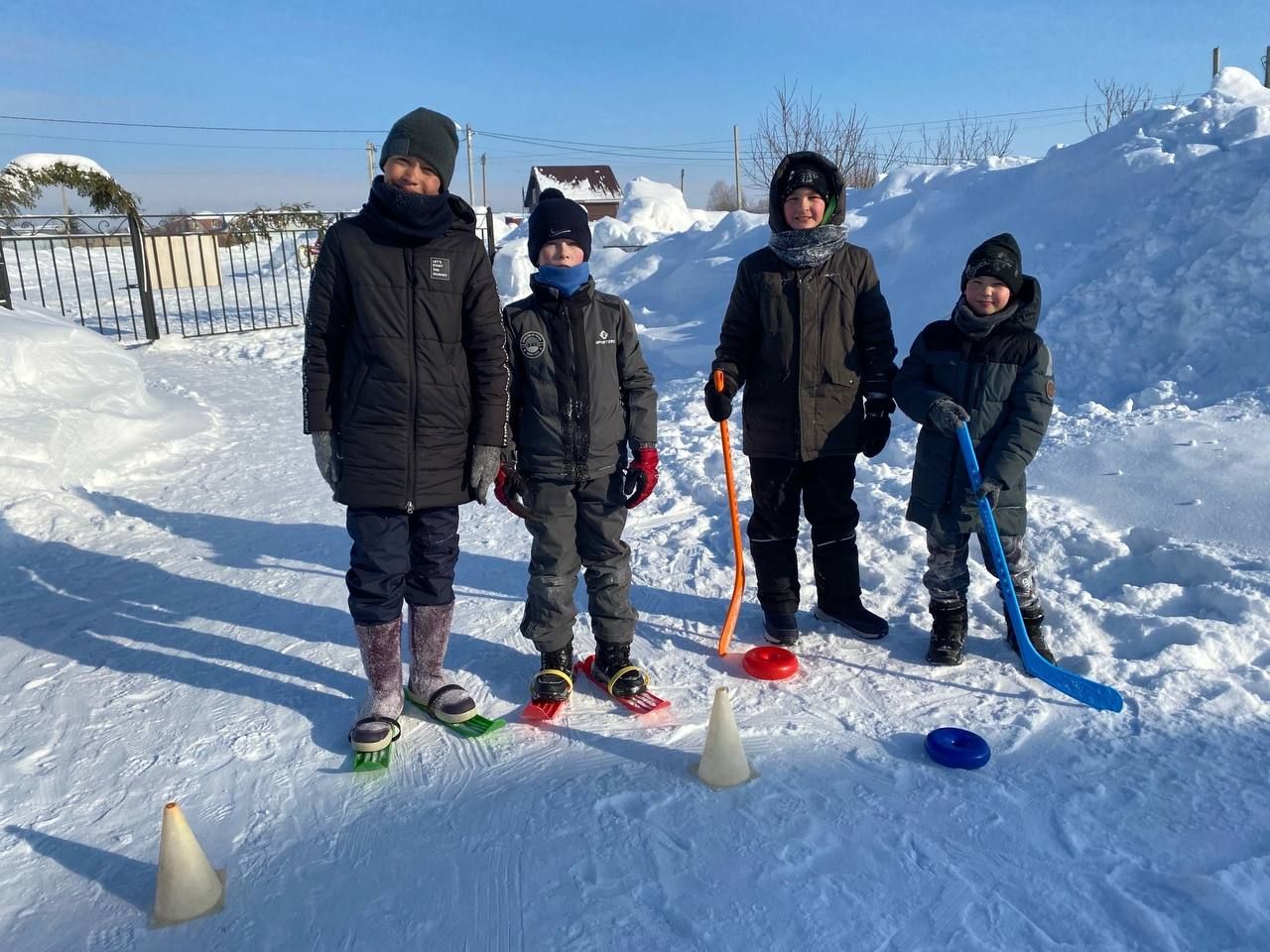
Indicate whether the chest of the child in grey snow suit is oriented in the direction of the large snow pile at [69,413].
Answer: no

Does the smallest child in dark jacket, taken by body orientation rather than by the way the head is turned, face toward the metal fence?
no

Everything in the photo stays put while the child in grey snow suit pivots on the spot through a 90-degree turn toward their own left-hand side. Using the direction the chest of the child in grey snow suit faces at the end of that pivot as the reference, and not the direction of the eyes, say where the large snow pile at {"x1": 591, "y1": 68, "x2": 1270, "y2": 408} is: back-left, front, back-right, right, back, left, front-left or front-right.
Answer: front-left

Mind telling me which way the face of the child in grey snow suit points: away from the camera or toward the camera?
toward the camera

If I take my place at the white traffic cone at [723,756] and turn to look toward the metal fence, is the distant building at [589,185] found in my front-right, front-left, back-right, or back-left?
front-right

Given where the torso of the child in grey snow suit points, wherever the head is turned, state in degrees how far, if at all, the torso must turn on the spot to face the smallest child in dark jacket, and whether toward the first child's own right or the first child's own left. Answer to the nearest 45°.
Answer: approximately 90° to the first child's own left

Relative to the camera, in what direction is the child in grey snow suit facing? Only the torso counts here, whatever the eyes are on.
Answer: toward the camera

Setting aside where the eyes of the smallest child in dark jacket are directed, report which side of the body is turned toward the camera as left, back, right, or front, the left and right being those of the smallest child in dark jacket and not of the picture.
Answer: front

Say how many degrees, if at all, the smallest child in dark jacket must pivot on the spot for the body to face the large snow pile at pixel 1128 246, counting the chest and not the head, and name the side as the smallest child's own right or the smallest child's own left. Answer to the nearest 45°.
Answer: approximately 180°

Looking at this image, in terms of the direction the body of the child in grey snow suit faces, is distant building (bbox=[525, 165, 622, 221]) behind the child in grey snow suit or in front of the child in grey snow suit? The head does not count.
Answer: behind

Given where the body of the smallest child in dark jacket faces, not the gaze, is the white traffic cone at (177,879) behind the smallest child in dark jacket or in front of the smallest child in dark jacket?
in front

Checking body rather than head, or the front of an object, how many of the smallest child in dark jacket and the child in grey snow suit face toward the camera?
2

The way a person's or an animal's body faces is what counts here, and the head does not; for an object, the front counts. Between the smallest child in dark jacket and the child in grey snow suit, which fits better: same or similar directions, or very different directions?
same or similar directions

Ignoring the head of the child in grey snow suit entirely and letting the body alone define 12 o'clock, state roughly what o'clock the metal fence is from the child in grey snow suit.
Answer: The metal fence is roughly at 5 o'clock from the child in grey snow suit.
